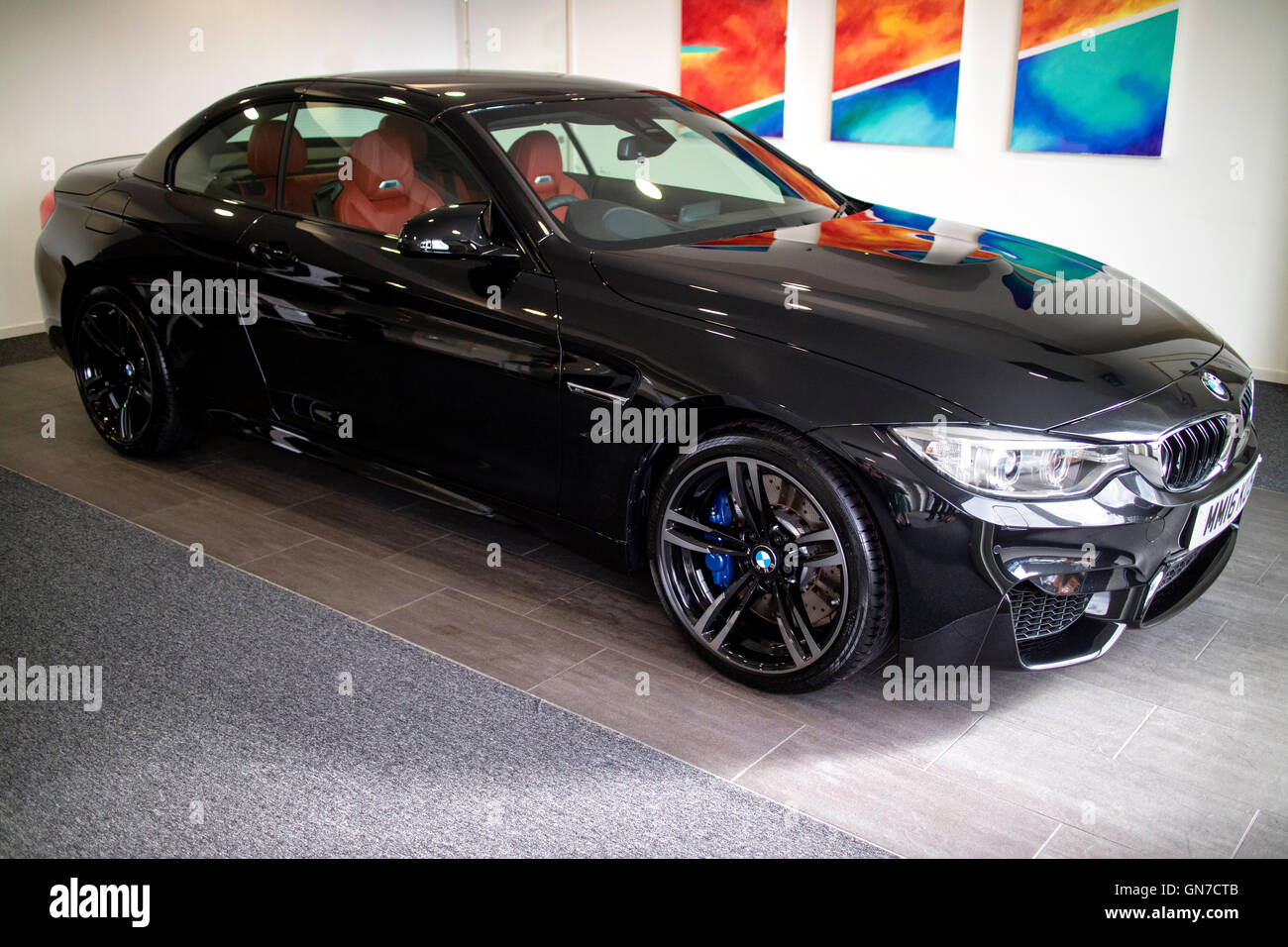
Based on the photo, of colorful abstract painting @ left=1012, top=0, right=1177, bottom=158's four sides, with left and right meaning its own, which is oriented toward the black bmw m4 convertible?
front

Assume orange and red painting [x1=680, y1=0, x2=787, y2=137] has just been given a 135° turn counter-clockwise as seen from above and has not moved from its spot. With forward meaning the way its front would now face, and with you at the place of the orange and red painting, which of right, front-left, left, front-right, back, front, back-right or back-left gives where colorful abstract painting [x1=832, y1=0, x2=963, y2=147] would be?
right

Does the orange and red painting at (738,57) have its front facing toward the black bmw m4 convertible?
yes

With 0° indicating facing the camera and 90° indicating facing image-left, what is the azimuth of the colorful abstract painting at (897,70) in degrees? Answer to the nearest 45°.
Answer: approximately 0°

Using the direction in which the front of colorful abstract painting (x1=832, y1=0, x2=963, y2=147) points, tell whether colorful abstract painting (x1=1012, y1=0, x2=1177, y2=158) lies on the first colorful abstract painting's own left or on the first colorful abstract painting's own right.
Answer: on the first colorful abstract painting's own left

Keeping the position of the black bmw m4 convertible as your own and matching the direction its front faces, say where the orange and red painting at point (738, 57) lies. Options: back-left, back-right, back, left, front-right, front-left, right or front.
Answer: back-left

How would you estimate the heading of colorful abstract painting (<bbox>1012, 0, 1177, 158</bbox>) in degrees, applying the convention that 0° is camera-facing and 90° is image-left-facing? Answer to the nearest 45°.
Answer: approximately 0°

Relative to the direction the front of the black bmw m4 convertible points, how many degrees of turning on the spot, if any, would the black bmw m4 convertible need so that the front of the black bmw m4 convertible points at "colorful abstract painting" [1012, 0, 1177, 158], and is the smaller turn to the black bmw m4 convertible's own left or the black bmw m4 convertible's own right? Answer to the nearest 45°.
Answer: approximately 90° to the black bmw m4 convertible's own left
